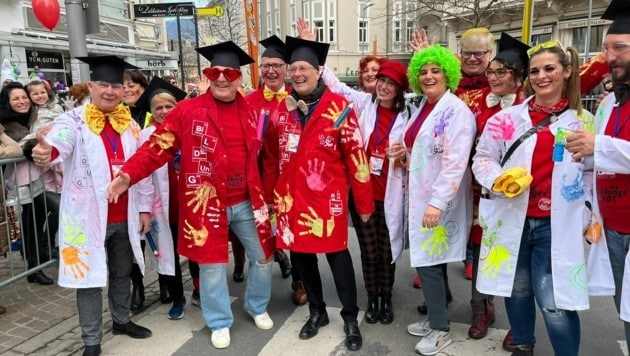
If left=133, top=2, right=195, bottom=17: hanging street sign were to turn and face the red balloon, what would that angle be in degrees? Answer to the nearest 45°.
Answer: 0° — it already faces it

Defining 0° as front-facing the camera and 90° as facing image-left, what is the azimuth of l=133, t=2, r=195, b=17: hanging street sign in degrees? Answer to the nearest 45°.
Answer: approximately 0°
